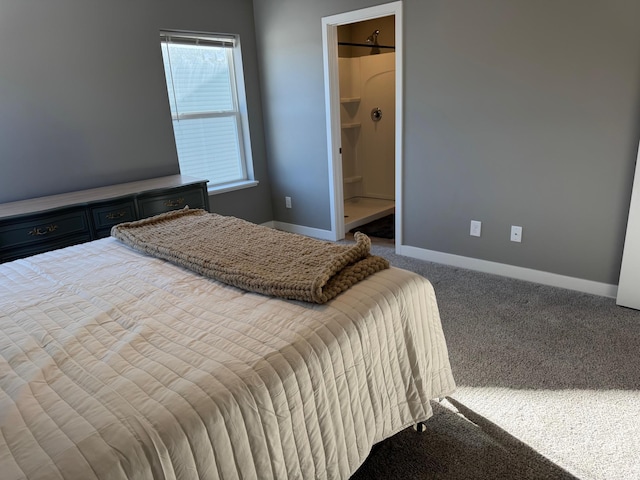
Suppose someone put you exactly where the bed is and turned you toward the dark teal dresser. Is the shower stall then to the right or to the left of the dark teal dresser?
right

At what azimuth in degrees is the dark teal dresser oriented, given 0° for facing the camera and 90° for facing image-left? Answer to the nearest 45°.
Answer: approximately 315°

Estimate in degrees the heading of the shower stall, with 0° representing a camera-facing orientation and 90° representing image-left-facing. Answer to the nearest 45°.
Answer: approximately 315°

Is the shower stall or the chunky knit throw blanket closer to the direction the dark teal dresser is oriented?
the chunky knit throw blanket

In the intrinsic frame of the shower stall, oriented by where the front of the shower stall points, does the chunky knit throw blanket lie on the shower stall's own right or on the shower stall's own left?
on the shower stall's own right

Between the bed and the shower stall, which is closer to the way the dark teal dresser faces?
the bed

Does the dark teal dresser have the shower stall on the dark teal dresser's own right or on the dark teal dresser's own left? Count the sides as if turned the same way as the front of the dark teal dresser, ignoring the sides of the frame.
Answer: on the dark teal dresser's own left
